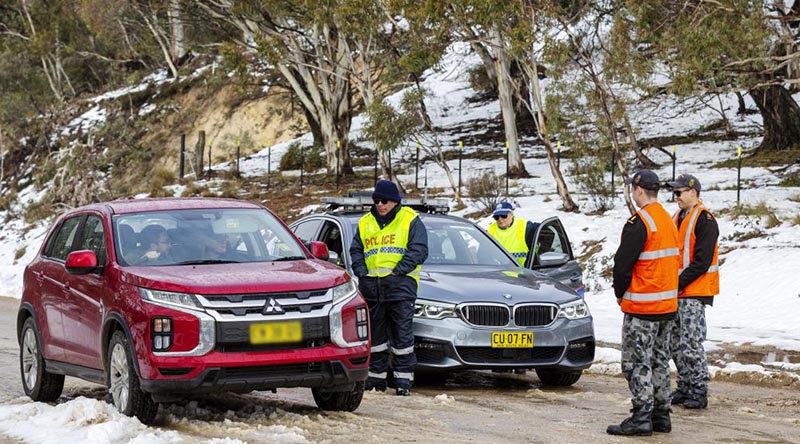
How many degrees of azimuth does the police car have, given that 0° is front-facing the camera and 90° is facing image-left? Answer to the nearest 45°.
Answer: approximately 315°

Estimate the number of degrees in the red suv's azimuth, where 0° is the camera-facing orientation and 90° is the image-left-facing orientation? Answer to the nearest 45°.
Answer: approximately 315°

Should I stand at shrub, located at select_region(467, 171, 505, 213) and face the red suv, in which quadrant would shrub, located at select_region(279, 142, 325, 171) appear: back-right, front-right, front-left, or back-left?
back-right

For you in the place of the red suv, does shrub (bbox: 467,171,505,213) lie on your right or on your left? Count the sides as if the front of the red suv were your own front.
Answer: on your left

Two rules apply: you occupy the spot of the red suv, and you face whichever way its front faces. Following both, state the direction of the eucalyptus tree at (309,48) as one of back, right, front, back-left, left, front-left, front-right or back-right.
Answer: back-left

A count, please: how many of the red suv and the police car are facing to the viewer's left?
0

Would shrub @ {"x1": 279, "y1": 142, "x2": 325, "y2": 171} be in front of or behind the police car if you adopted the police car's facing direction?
behind

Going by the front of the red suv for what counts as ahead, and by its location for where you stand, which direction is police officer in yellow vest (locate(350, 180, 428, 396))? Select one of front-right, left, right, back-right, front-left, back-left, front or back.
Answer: left
